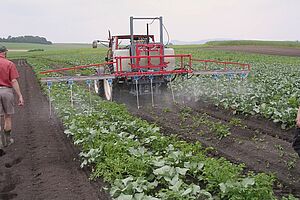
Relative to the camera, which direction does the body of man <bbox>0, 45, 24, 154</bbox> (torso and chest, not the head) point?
away from the camera

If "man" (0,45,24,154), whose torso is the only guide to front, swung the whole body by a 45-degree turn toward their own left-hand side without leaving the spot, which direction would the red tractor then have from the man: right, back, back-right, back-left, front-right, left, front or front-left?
right
